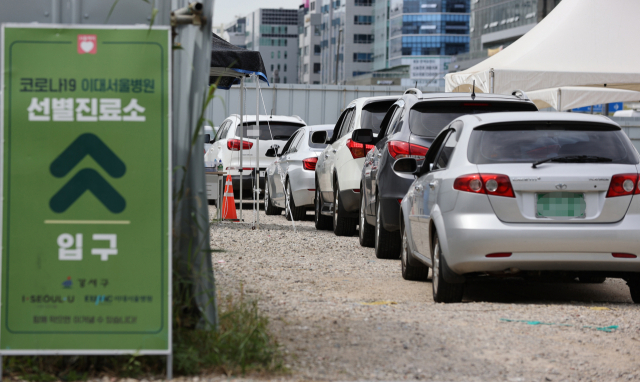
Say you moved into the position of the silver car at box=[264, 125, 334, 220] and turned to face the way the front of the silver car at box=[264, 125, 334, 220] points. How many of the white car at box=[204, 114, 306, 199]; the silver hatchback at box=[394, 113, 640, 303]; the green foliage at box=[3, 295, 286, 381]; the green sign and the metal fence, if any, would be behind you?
3

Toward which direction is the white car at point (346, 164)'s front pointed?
away from the camera

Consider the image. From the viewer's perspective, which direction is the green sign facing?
toward the camera

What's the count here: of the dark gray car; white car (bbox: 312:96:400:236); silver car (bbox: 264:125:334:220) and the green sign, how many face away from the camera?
3

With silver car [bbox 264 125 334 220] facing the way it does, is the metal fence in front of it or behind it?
in front

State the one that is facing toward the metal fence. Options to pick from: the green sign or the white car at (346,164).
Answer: the white car

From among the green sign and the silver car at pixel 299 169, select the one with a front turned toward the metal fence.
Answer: the silver car

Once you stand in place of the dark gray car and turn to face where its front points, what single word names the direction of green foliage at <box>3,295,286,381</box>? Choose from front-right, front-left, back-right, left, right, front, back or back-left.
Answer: back

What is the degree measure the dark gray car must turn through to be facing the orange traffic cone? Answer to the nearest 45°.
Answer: approximately 45° to its left

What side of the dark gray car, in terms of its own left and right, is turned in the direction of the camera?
back

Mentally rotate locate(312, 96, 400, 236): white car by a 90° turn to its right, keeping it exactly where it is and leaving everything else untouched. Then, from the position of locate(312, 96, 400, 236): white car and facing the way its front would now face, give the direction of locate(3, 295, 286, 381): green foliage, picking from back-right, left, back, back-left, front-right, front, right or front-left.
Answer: right

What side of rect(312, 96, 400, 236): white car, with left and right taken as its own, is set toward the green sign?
back

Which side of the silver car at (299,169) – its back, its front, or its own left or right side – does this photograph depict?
back

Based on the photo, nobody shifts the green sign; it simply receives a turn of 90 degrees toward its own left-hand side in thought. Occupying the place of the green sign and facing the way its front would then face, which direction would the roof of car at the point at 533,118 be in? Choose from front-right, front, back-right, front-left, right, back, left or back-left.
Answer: front-left
